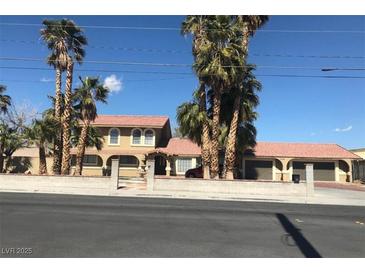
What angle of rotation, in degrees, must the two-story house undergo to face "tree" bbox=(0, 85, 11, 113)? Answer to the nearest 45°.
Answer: approximately 45° to its right

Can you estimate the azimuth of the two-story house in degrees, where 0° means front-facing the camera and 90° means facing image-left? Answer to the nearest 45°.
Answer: approximately 0°

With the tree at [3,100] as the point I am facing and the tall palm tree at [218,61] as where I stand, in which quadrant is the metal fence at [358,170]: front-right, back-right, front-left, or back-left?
back-right

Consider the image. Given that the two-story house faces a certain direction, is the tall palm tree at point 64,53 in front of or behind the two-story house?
in front

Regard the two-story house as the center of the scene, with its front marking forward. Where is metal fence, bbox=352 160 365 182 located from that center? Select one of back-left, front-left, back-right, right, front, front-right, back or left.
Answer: left

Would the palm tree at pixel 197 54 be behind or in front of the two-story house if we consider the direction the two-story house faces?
in front

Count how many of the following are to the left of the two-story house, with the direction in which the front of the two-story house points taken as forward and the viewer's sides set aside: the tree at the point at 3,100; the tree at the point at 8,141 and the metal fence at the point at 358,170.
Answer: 1

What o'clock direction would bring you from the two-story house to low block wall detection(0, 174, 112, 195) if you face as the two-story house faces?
The low block wall is roughly at 1 o'clock from the two-story house.

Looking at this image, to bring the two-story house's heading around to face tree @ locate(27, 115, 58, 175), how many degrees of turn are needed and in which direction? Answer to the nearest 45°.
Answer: approximately 45° to its right

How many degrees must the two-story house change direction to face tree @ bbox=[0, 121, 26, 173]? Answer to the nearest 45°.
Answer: approximately 45° to its right

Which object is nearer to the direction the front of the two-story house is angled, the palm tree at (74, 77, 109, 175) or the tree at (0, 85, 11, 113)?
the palm tree

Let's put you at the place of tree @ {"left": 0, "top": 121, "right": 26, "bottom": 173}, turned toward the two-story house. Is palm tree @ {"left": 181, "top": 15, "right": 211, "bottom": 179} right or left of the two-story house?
right
